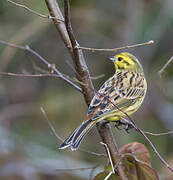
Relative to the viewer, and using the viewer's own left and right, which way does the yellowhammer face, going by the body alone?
facing away from the viewer and to the right of the viewer
